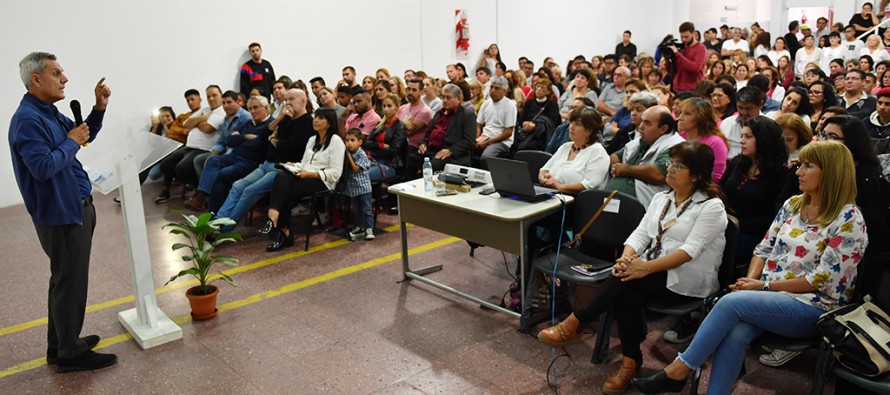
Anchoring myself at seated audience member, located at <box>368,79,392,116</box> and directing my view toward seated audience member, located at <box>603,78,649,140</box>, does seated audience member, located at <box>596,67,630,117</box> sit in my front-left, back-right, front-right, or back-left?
front-left

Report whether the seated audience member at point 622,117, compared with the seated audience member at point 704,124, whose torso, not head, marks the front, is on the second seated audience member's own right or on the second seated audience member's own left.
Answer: on the second seated audience member's own right

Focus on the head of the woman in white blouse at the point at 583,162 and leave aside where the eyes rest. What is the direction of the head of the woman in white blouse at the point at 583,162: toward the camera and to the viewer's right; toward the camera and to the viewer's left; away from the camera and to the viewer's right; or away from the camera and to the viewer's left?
toward the camera and to the viewer's left

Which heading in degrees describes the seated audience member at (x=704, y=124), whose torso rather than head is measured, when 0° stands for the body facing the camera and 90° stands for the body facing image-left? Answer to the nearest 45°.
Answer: approximately 45°

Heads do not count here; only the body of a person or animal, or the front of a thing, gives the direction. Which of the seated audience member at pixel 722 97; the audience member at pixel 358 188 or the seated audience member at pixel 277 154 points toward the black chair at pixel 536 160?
the seated audience member at pixel 722 97

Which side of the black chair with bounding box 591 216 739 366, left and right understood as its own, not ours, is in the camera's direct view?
left

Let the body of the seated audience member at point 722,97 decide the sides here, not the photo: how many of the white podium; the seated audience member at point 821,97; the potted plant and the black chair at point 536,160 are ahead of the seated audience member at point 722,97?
3

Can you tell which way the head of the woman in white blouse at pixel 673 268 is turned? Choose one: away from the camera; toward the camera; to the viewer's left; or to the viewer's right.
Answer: to the viewer's left

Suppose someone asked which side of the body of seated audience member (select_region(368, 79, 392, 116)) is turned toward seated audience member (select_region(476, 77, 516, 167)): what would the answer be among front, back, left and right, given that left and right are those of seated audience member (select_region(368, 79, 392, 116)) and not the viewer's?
left

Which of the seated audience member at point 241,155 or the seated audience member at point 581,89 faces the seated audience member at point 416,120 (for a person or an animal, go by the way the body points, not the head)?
the seated audience member at point 581,89

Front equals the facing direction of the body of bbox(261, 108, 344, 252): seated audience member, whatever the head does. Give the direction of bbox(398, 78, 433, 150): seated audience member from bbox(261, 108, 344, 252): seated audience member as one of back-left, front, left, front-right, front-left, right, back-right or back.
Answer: back

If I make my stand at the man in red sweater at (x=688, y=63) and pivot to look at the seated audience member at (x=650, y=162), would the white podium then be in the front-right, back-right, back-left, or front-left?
front-right

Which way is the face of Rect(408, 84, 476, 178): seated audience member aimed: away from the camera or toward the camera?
toward the camera

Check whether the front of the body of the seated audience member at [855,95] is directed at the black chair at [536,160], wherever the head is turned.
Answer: yes

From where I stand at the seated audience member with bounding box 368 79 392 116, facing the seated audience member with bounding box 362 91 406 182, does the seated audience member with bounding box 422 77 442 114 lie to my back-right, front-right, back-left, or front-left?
back-left

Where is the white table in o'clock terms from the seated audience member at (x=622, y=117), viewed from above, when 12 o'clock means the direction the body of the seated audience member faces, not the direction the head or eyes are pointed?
The white table is roughly at 11 o'clock from the seated audience member.

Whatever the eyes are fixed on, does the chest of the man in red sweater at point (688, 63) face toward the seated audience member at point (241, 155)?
yes

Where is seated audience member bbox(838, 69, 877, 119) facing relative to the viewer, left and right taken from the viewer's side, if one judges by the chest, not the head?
facing the viewer and to the left of the viewer

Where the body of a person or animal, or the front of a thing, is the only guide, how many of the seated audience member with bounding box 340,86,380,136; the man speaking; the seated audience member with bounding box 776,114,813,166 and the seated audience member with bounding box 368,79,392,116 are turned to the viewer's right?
1

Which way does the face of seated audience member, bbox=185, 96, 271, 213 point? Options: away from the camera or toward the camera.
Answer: toward the camera

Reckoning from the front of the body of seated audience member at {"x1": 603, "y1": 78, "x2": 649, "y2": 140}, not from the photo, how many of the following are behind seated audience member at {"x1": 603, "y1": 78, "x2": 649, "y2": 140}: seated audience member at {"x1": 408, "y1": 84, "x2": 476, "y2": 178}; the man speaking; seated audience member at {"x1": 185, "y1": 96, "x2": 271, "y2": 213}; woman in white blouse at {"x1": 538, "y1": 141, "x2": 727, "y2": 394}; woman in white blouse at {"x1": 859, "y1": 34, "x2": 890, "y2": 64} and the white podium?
1

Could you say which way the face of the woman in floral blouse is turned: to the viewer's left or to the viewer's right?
to the viewer's left

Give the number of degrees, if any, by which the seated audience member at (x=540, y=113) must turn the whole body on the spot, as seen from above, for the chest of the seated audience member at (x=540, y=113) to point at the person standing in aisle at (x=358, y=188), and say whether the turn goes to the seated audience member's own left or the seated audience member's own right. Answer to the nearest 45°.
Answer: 0° — they already face them

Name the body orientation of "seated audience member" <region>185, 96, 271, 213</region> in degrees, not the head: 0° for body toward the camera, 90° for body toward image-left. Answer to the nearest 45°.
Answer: approximately 45°
